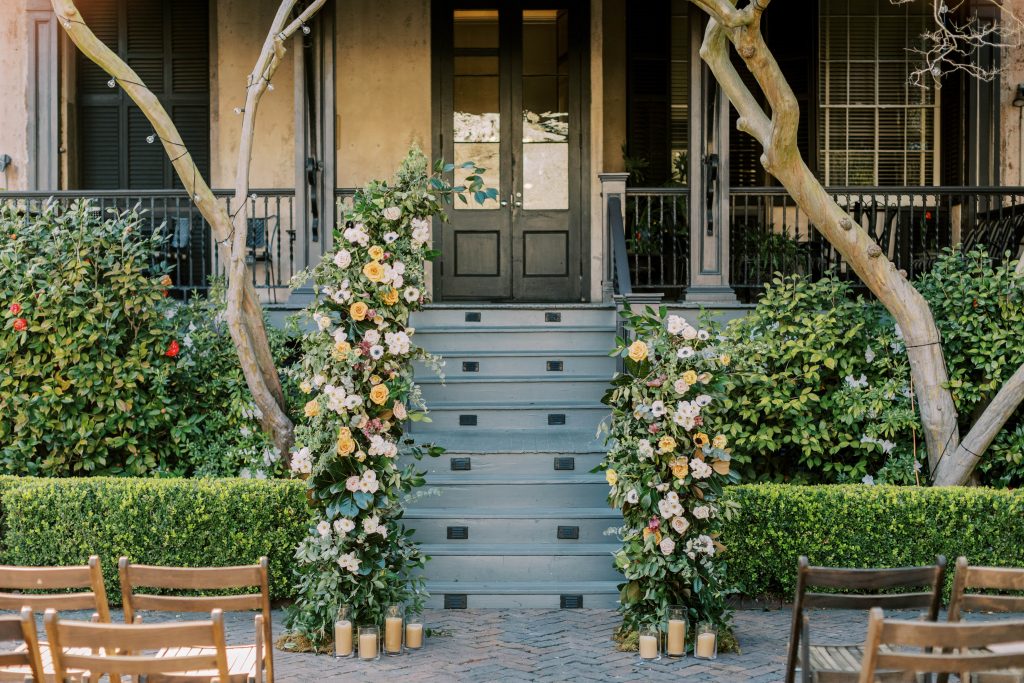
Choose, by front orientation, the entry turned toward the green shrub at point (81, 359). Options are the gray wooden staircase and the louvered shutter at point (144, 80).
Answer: the louvered shutter

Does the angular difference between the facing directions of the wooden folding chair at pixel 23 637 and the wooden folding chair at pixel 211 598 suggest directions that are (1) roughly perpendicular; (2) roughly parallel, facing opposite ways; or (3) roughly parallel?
roughly parallel

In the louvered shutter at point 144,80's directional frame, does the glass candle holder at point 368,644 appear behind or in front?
in front

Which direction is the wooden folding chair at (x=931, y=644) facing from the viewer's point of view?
away from the camera

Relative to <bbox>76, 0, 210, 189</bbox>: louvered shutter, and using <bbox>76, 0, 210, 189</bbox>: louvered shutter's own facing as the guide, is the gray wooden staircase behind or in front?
in front

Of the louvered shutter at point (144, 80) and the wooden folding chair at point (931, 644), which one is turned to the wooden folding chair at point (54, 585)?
the louvered shutter

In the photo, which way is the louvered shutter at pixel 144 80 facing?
toward the camera

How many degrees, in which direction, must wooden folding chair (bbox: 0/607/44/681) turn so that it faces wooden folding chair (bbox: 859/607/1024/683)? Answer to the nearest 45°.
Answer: approximately 135° to its right

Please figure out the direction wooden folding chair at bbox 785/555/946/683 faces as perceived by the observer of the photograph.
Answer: facing away from the viewer

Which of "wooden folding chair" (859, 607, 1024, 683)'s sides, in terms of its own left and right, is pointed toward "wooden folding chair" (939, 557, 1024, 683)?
front

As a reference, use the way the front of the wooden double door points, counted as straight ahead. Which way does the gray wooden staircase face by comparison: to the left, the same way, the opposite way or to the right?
the same way

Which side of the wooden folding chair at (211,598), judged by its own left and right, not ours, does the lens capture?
back

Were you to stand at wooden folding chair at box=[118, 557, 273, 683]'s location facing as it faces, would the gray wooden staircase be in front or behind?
in front

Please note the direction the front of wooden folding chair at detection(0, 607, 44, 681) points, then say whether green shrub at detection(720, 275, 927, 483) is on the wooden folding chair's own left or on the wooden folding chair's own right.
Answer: on the wooden folding chair's own right

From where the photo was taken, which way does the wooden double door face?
toward the camera

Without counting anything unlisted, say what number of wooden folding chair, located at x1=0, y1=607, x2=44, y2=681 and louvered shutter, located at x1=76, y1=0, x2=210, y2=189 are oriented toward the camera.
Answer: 1

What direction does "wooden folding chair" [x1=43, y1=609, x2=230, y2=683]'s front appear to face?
away from the camera

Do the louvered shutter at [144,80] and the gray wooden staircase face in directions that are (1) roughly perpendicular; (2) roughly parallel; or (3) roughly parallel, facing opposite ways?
roughly parallel

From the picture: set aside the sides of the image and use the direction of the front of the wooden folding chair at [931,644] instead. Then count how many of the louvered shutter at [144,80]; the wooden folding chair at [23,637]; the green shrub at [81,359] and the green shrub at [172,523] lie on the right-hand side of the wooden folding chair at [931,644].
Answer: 0

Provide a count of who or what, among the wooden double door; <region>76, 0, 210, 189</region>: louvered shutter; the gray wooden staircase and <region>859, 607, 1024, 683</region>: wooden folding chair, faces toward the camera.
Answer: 3

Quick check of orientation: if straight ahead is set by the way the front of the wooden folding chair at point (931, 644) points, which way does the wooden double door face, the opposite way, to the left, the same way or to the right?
the opposite way

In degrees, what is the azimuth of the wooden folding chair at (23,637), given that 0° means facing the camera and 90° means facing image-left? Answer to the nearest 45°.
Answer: approximately 180°

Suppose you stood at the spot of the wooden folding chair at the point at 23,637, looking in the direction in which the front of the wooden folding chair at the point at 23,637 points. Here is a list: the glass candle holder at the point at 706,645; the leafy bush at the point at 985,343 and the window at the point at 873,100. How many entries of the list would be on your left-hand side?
0

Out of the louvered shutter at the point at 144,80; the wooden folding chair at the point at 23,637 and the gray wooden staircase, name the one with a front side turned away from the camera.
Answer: the wooden folding chair
